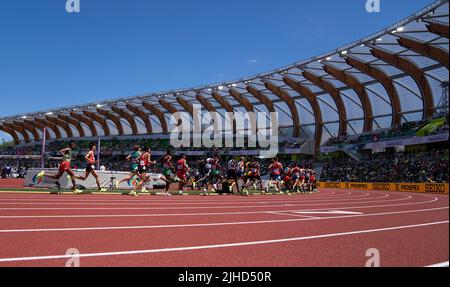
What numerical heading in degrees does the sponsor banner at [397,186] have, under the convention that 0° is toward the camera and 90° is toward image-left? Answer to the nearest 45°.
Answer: approximately 45°

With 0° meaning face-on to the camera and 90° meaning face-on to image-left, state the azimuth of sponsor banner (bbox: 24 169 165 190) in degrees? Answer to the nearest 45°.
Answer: approximately 0°
